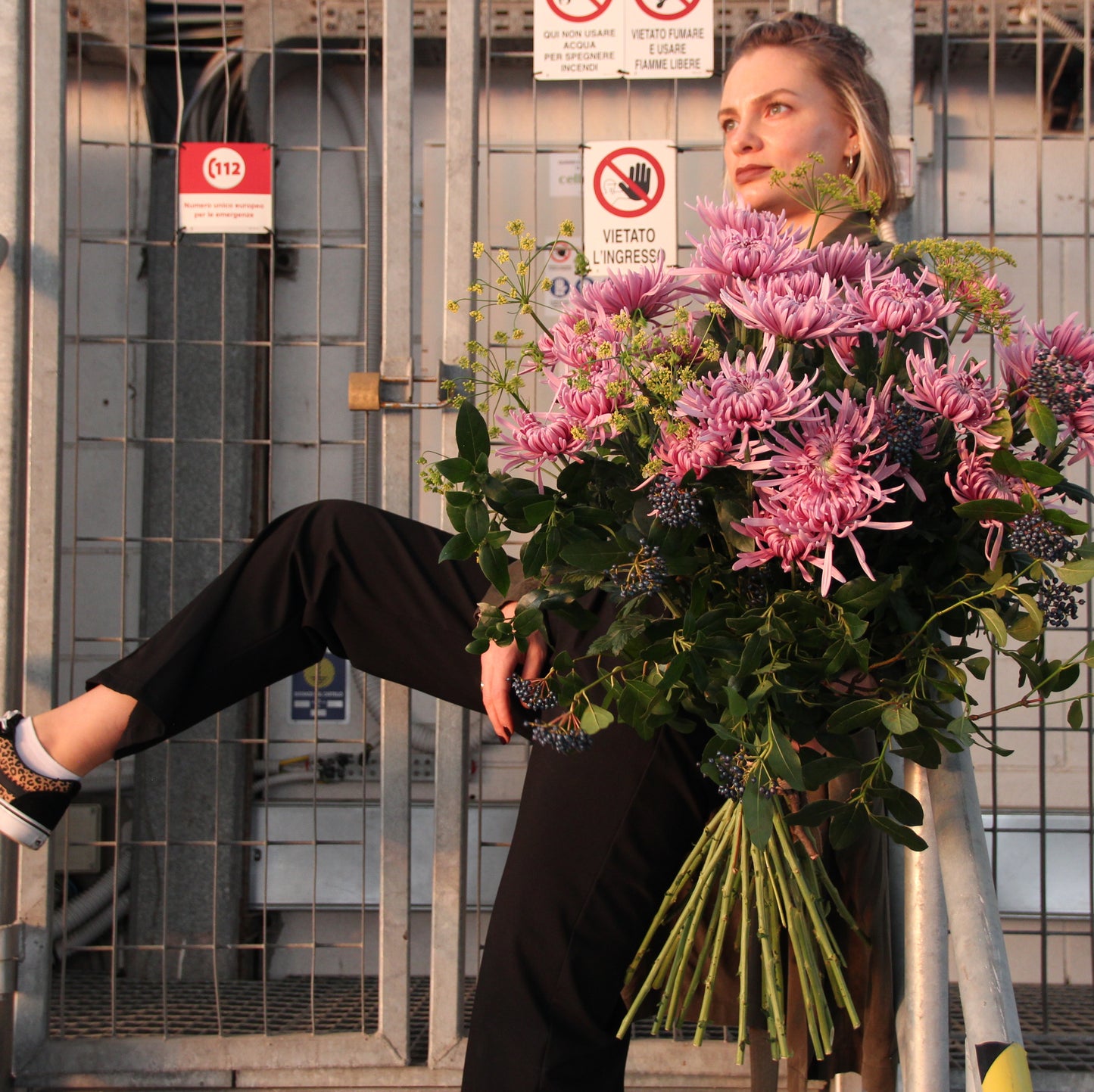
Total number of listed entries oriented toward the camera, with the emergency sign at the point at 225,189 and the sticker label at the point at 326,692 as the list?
2

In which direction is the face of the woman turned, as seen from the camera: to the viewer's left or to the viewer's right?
to the viewer's left

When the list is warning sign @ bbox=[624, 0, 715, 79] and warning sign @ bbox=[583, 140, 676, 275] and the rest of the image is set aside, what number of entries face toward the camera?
2

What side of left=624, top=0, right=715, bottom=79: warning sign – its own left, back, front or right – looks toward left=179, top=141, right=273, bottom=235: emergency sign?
right

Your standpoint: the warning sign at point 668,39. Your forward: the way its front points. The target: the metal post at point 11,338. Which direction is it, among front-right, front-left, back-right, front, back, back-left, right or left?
right
